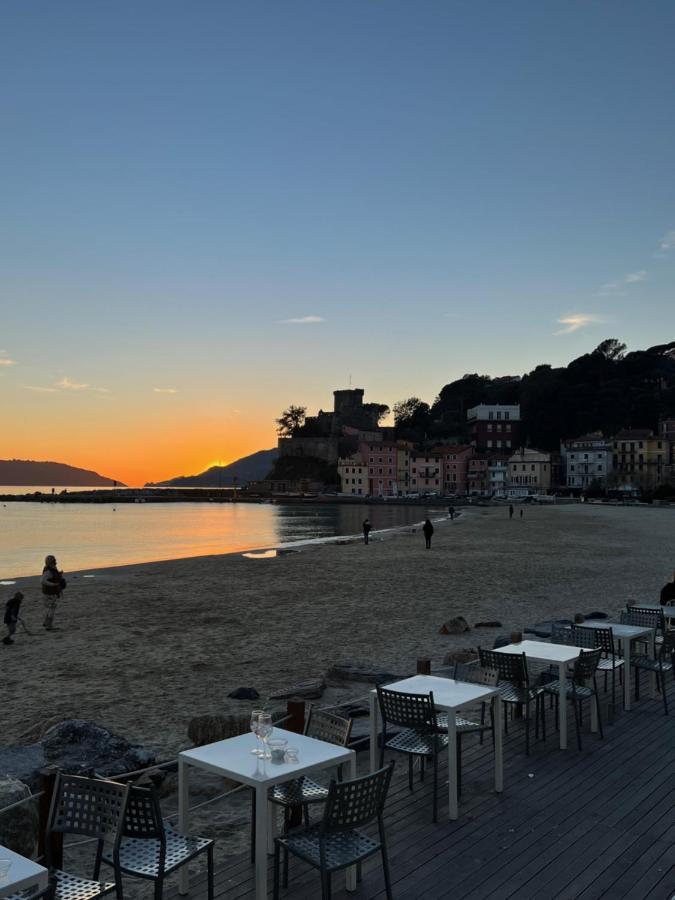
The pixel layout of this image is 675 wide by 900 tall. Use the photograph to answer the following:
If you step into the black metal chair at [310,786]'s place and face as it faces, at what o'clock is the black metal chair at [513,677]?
the black metal chair at [513,677] is roughly at 6 o'clock from the black metal chair at [310,786].

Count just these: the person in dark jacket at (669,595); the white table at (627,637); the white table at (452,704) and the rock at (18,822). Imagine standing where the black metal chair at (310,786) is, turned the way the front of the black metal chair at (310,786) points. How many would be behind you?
3

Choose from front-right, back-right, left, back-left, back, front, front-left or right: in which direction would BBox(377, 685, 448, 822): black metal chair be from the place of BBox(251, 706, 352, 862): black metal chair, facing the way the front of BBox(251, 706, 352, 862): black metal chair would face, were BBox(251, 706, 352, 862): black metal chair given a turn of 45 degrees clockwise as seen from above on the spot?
back-right

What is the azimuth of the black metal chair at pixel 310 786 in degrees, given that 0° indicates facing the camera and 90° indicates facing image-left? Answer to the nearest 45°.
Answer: approximately 45°

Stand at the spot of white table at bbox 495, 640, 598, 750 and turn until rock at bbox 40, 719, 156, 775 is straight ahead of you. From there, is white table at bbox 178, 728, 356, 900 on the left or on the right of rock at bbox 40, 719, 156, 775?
left

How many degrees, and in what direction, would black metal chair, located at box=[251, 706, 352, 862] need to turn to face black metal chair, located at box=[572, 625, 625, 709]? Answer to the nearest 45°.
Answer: approximately 180°

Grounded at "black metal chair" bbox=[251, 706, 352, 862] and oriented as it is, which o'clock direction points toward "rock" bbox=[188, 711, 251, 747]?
The rock is roughly at 4 o'clock from the black metal chair.

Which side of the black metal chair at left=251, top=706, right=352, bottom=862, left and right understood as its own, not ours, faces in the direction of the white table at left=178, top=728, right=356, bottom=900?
front

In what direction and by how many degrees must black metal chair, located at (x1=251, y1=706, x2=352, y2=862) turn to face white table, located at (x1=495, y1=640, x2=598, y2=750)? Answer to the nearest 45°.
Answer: approximately 180°

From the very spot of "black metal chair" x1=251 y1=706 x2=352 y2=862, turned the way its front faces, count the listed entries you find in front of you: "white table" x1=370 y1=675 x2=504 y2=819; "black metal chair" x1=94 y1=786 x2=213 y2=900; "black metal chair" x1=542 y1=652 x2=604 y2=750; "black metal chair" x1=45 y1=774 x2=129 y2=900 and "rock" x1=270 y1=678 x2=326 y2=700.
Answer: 2

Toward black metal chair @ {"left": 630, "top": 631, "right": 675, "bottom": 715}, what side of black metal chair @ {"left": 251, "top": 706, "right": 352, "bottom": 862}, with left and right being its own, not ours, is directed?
back

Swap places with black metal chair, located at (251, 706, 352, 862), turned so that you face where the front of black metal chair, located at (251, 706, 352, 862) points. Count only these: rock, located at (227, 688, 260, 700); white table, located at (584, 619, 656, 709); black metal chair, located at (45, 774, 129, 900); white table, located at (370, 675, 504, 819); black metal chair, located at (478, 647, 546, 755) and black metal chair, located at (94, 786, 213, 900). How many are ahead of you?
2

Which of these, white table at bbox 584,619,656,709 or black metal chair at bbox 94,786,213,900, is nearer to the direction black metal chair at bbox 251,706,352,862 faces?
the black metal chair

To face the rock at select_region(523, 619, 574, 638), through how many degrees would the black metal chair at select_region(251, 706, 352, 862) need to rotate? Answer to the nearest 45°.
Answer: approximately 180°

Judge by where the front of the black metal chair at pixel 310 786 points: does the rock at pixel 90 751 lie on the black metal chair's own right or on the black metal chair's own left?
on the black metal chair's own right

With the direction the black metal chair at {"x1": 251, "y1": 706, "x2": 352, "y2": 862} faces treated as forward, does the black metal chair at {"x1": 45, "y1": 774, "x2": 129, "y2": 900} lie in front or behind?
in front
